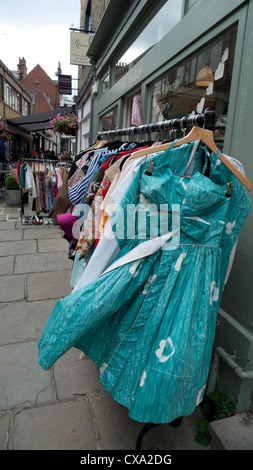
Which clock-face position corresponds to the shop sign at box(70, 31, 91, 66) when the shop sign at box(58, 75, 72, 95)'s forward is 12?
the shop sign at box(70, 31, 91, 66) is roughly at 12 o'clock from the shop sign at box(58, 75, 72, 95).

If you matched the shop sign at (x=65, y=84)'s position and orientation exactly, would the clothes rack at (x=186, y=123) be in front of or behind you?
in front

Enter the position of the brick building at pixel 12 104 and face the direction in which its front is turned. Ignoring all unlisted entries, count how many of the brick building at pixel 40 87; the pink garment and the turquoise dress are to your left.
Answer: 1

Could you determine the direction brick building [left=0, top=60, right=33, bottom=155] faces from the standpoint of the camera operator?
facing to the right of the viewer

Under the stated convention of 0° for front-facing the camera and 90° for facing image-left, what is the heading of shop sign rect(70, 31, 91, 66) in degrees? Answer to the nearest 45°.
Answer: approximately 0°

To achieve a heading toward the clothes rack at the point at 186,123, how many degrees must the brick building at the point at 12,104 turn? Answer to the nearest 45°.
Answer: approximately 90° to its right

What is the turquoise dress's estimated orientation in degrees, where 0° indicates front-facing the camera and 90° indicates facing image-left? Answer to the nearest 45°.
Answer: approximately 0°
